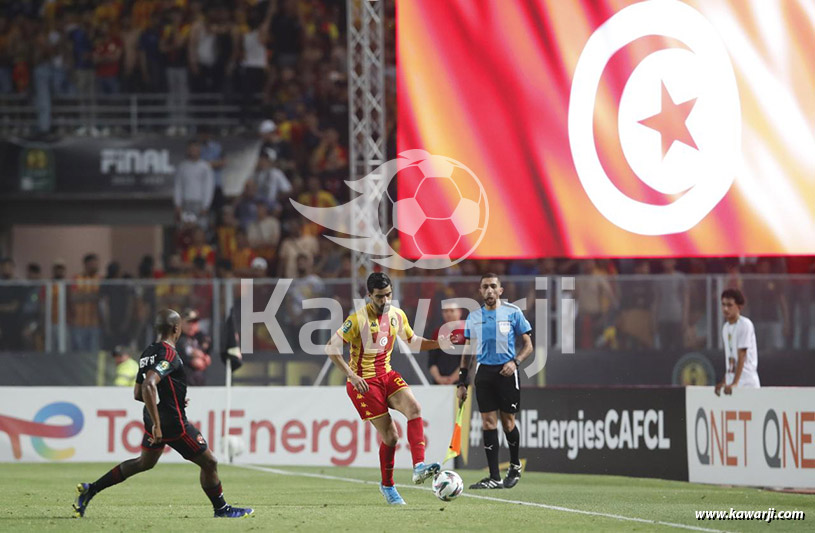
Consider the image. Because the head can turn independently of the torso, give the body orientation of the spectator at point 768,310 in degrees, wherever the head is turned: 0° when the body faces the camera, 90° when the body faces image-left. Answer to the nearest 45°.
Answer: approximately 0°

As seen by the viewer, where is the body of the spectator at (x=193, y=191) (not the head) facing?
toward the camera

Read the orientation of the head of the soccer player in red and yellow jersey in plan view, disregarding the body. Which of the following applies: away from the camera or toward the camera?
toward the camera

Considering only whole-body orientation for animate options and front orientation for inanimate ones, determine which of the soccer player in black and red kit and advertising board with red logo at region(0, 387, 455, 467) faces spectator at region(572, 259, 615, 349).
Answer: the soccer player in black and red kit

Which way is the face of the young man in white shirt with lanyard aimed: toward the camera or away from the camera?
toward the camera

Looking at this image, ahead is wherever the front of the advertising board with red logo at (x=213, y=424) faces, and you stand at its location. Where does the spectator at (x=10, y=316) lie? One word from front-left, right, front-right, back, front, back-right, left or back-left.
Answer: back-right

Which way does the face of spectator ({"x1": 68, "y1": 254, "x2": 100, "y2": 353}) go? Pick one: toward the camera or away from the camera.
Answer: toward the camera

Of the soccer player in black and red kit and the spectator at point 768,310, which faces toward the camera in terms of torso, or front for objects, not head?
the spectator

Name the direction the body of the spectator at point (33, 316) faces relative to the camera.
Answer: toward the camera

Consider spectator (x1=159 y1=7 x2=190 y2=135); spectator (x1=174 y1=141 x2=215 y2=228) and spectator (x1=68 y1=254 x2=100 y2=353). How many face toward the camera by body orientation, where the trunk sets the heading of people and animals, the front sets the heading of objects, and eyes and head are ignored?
3

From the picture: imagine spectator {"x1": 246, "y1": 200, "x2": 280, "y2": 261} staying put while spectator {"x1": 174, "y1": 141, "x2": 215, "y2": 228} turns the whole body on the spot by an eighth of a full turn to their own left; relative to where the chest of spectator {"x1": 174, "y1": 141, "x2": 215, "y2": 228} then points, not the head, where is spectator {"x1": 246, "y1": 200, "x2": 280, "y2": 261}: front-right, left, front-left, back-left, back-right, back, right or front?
front

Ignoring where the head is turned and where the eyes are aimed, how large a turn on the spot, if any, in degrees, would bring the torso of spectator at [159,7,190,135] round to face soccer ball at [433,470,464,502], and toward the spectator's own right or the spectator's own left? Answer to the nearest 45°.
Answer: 0° — they already face it

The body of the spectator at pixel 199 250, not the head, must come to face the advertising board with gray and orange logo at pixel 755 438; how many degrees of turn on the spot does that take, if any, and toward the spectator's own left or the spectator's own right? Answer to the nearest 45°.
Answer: approximately 45° to the spectator's own left

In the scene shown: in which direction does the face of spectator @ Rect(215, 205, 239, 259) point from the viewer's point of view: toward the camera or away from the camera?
toward the camera

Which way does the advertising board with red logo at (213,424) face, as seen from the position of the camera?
facing the viewer

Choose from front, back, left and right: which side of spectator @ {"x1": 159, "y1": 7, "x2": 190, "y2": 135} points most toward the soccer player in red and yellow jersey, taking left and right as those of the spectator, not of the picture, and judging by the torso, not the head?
front

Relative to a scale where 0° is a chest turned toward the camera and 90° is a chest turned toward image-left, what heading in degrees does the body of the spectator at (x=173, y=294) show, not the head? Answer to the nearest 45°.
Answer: approximately 0°
